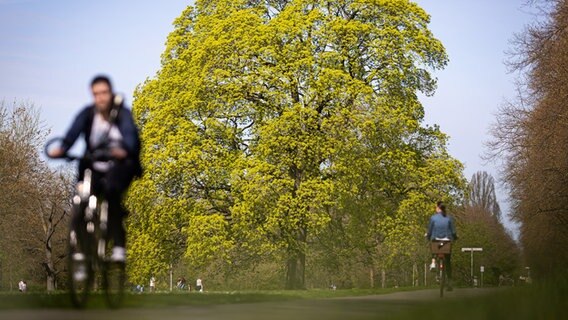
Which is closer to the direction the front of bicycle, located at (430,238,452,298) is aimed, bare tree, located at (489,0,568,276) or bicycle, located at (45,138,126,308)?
the bare tree

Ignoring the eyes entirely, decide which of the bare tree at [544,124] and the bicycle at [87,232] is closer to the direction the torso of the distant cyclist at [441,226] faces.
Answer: the bare tree

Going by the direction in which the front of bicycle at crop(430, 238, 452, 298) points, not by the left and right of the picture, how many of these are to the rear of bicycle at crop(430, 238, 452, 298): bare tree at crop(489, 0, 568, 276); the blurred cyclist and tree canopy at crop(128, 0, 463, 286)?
1

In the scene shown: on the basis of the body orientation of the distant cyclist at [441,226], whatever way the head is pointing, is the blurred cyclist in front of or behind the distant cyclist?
behind

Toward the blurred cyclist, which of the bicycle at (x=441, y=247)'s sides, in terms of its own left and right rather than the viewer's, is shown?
back

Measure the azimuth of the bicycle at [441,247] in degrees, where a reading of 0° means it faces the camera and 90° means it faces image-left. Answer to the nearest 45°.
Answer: approximately 180°

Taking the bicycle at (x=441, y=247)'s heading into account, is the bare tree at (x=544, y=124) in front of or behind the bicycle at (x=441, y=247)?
in front

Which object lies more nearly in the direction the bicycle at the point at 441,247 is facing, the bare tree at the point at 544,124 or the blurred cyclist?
the bare tree

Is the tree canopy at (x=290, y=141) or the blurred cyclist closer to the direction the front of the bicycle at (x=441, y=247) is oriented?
the tree canopy

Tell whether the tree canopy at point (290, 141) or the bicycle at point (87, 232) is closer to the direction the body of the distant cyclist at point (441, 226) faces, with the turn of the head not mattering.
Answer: the tree canopy

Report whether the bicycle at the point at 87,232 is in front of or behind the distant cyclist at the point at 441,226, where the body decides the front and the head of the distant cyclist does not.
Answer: behind

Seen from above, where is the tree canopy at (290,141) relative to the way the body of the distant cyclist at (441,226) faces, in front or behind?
in front

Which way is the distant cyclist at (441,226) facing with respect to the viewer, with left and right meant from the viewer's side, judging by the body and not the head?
facing away from the viewer
